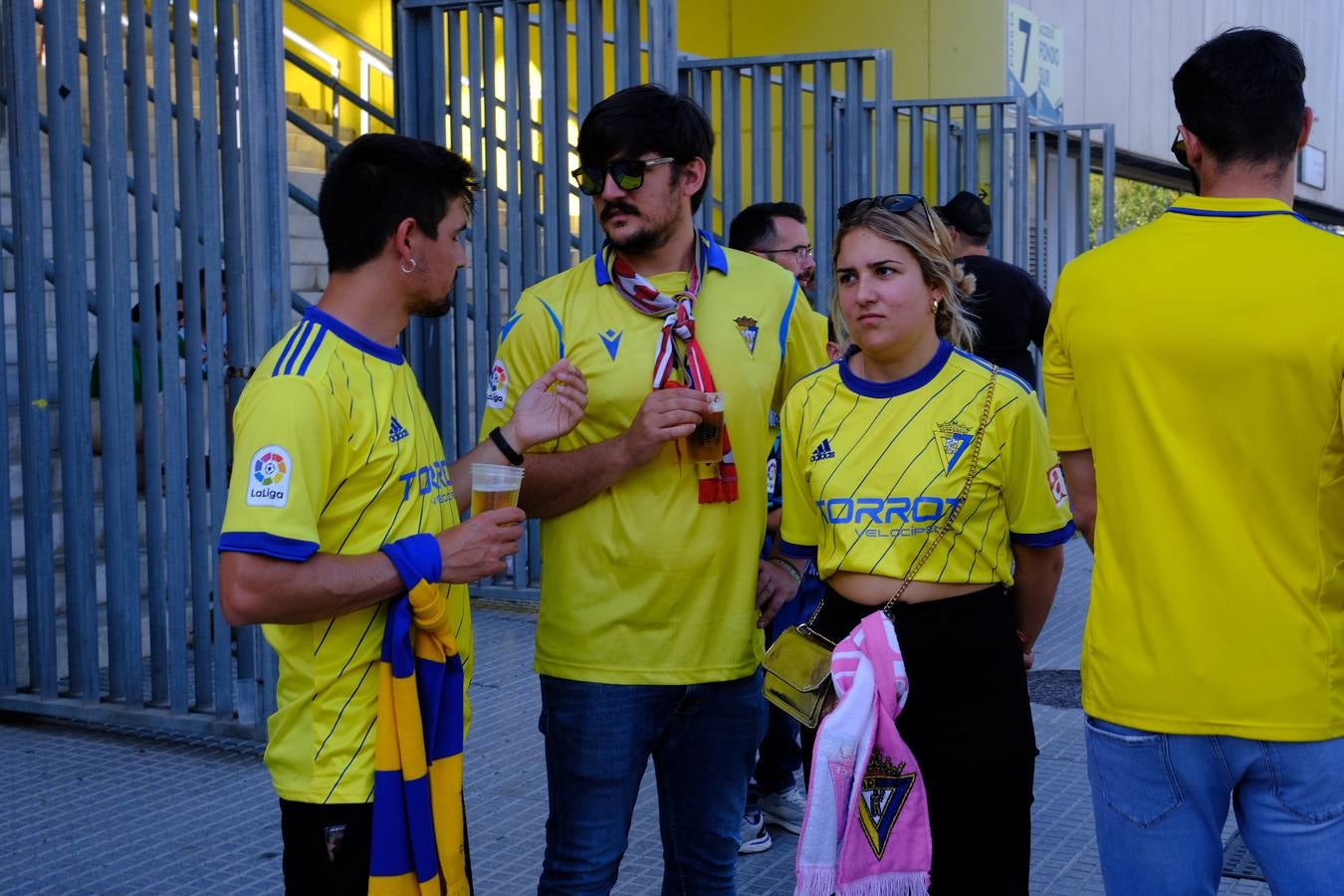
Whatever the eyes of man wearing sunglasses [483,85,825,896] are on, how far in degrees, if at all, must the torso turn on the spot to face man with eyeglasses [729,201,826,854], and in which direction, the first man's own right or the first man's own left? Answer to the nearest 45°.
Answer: approximately 180°

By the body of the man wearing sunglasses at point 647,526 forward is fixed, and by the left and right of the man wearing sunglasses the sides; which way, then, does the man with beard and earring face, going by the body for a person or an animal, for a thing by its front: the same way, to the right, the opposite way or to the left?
to the left

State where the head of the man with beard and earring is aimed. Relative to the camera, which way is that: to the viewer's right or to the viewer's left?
to the viewer's right

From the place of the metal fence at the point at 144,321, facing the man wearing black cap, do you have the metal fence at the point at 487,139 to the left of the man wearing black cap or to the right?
left

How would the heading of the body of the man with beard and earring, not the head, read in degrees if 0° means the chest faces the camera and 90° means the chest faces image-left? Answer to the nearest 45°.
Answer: approximately 270°

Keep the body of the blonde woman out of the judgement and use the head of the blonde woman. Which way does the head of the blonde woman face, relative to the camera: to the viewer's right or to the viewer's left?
to the viewer's left
